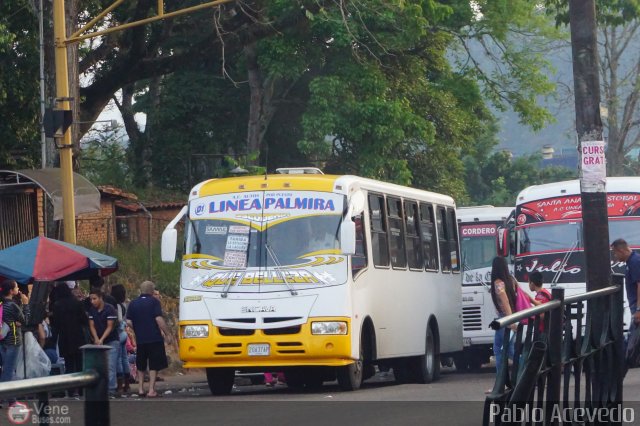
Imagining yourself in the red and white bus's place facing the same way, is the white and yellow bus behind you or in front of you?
in front

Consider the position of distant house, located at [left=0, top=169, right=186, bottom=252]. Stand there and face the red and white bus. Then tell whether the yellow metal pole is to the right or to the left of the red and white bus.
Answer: right

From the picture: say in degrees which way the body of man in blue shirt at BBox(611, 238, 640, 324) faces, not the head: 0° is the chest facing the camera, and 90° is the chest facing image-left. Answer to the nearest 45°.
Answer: approximately 90°

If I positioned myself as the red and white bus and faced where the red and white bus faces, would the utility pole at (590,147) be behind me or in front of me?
in front

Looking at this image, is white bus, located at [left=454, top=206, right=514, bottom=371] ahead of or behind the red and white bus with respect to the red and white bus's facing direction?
behind

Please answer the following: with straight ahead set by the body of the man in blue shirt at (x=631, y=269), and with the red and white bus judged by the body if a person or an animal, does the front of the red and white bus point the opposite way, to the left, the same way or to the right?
to the left

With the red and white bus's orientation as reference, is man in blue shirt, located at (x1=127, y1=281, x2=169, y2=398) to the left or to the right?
on its right

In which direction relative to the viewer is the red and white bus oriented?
toward the camera

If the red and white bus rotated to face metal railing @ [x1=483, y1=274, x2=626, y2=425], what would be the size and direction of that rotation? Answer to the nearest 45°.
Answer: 0° — it already faces it

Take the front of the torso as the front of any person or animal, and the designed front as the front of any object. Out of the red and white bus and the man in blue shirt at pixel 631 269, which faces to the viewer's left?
the man in blue shirt

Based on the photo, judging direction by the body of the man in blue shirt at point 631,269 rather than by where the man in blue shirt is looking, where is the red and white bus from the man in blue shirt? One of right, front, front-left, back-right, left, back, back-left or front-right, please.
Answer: right

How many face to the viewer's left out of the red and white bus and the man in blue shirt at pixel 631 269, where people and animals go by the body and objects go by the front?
1
